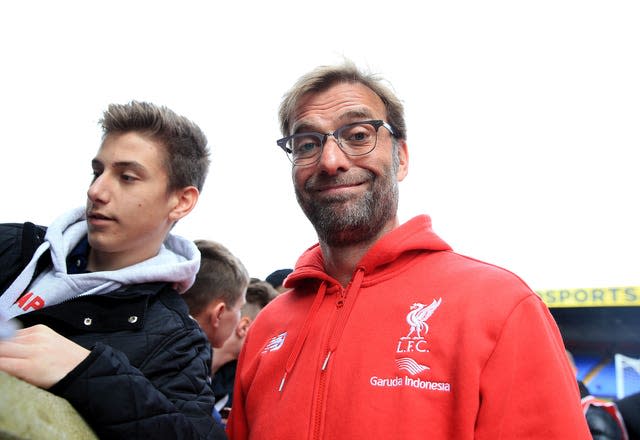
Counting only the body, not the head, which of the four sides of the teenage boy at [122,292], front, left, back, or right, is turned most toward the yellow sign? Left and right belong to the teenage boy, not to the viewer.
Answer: back

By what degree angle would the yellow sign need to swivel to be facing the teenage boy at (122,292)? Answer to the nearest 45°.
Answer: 0° — it already faces them

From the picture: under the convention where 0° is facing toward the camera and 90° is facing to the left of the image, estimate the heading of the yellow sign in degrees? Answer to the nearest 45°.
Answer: approximately 0°

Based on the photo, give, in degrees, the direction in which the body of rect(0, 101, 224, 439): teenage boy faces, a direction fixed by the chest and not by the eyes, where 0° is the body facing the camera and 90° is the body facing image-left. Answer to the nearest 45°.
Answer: approximately 45°
